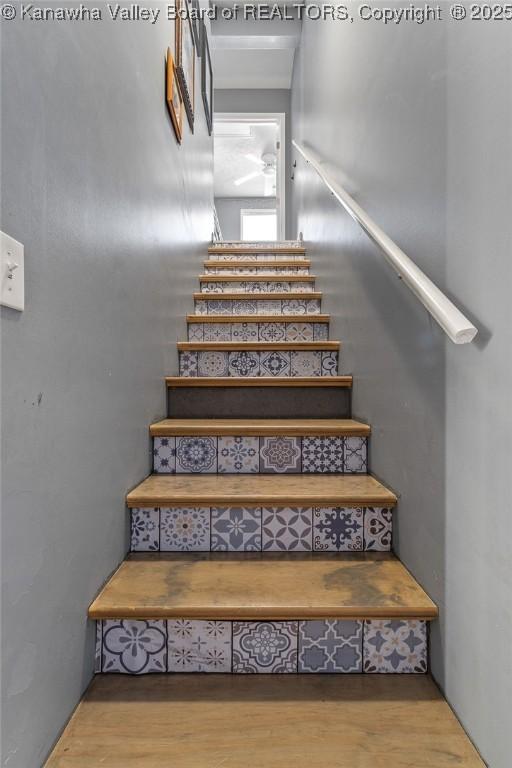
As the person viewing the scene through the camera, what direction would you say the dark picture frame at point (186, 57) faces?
facing to the right of the viewer

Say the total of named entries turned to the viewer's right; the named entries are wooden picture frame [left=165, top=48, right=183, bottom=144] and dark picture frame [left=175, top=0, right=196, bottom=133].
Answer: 2

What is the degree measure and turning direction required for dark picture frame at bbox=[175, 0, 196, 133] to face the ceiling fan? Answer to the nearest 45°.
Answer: approximately 90° to its left

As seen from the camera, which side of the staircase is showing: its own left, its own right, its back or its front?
front

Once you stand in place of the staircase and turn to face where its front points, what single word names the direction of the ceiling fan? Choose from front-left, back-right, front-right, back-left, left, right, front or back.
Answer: back

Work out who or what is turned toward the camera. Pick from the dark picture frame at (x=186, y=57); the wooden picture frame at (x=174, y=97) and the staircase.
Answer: the staircase

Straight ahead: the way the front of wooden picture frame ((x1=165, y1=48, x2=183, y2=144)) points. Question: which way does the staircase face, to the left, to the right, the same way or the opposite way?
to the right

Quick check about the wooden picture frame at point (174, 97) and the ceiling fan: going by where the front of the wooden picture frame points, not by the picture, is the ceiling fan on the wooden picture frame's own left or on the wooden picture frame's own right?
on the wooden picture frame's own left

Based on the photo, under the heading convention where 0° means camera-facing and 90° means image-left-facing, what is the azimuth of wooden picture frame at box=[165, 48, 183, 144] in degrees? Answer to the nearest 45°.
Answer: approximately 270°

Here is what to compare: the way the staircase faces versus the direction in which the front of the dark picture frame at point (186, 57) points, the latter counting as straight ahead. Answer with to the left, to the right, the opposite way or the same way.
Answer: to the right

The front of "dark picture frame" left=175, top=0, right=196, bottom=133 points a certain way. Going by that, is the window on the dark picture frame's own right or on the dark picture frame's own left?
on the dark picture frame's own left

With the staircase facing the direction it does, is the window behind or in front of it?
behind
